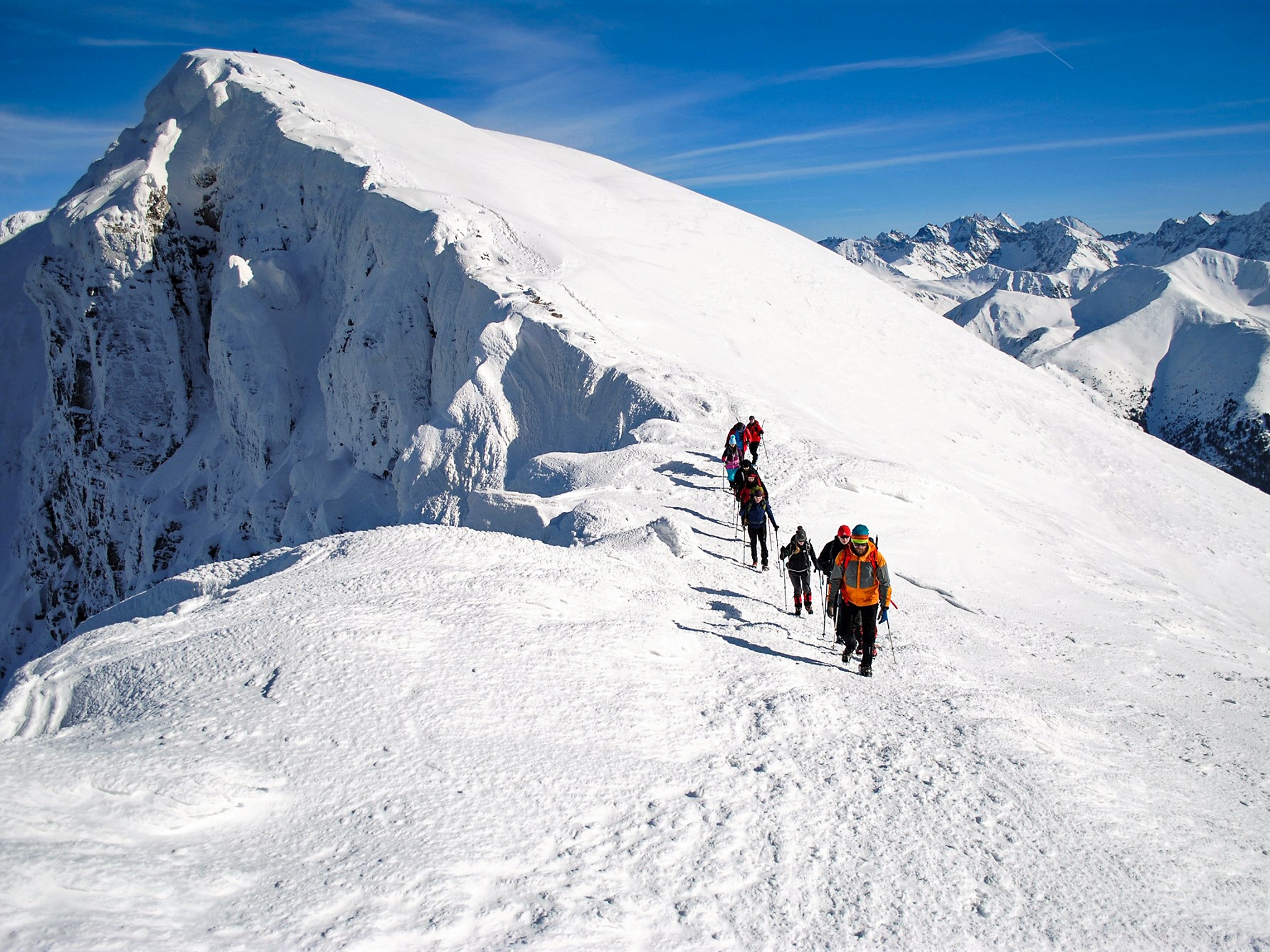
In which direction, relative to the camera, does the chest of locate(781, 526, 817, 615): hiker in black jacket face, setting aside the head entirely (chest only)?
toward the camera

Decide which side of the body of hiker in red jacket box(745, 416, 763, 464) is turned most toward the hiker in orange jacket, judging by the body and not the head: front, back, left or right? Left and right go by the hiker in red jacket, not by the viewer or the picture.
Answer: front

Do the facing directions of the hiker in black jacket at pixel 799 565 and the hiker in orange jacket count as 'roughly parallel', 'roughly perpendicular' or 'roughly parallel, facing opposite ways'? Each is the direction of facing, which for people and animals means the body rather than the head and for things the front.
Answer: roughly parallel

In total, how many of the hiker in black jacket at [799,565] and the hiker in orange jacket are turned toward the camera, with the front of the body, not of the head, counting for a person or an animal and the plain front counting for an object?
2

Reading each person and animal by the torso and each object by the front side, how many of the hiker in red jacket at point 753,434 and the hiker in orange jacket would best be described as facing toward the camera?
2

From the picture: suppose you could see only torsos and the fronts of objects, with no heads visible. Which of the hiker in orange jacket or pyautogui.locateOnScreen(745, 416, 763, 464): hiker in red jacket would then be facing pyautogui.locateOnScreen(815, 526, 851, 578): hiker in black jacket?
the hiker in red jacket

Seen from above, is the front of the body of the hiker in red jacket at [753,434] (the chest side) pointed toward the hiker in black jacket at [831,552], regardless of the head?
yes

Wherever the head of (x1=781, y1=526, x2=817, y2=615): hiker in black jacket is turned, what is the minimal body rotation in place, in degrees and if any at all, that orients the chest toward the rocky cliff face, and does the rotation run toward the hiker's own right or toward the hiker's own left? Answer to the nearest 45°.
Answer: approximately 135° to the hiker's own right

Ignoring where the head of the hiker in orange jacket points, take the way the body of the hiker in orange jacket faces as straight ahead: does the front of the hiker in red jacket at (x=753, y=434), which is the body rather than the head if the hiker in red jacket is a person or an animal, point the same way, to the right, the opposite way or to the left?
the same way

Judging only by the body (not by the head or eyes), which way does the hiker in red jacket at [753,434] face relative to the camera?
toward the camera

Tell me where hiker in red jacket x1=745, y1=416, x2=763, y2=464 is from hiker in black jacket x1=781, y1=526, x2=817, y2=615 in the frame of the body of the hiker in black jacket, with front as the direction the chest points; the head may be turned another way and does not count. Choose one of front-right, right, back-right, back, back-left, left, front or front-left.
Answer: back
